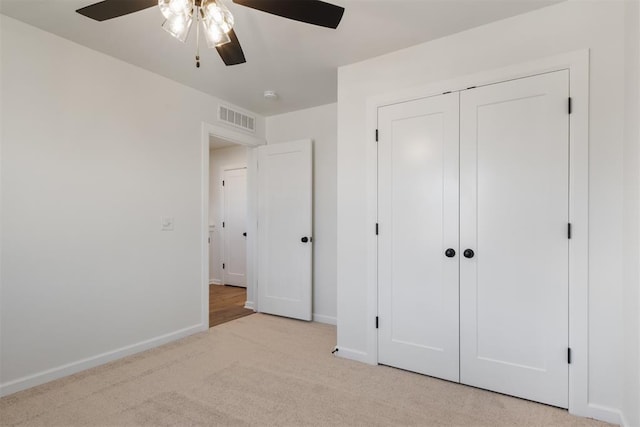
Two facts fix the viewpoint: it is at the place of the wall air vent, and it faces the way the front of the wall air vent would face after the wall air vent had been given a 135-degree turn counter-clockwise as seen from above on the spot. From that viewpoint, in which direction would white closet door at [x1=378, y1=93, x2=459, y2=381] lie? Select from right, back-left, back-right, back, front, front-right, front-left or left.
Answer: back-right

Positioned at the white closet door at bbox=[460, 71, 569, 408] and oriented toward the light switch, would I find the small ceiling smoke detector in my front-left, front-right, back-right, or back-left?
front-right

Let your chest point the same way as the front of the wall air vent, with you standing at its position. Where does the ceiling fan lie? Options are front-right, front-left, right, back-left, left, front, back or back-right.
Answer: front-right

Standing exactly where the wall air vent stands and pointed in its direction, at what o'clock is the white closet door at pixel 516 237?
The white closet door is roughly at 12 o'clock from the wall air vent.

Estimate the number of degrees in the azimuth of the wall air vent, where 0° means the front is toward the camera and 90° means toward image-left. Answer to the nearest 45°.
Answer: approximately 315°

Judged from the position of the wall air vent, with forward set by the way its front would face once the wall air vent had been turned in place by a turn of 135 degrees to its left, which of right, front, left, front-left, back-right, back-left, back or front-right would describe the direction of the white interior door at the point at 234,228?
front

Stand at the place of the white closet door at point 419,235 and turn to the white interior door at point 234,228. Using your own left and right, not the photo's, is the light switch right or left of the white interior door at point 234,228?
left

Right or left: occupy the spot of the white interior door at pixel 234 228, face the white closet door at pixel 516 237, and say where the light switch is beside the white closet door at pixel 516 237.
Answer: right

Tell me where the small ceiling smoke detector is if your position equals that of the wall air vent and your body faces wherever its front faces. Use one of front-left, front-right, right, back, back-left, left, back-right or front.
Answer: front
